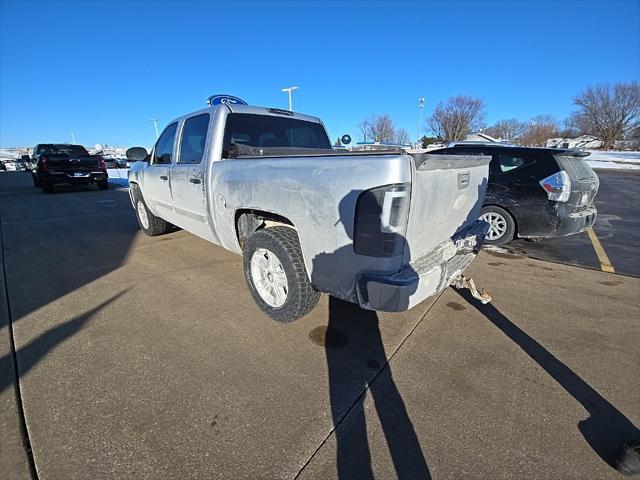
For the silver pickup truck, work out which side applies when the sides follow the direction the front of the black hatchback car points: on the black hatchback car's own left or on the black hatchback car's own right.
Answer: on the black hatchback car's own left

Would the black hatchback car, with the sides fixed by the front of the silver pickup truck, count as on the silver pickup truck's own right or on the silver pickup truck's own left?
on the silver pickup truck's own right

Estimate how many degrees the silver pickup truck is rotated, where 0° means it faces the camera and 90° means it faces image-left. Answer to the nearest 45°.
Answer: approximately 135°

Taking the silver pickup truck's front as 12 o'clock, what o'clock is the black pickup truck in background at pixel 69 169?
The black pickup truck in background is roughly at 12 o'clock from the silver pickup truck.

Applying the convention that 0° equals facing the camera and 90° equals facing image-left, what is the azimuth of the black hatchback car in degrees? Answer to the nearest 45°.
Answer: approximately 135°
